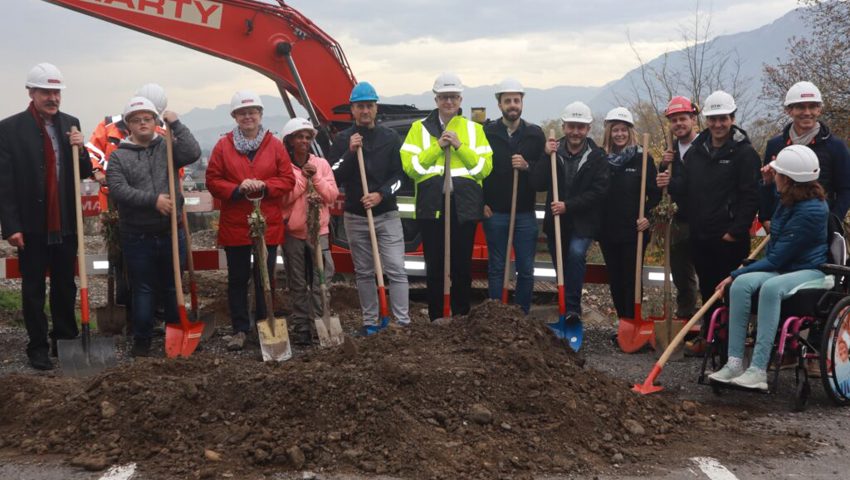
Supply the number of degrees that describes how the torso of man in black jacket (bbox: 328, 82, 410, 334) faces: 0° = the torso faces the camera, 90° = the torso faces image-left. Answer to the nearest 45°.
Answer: approximately 0°

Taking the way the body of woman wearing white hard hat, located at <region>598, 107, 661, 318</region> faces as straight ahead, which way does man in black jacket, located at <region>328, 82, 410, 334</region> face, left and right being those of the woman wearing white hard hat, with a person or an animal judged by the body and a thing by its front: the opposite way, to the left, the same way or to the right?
the same way

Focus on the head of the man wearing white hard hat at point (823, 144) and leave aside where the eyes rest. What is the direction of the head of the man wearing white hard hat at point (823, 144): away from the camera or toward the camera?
toward the camera

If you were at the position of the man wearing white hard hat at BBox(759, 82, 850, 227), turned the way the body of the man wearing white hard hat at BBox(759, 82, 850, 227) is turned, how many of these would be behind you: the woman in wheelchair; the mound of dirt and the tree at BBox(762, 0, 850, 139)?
1

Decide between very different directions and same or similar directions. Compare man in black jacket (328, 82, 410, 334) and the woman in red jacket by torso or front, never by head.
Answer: same or similar directions

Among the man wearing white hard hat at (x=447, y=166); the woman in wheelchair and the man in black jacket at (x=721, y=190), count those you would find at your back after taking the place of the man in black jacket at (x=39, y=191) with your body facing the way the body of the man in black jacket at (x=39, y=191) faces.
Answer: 0

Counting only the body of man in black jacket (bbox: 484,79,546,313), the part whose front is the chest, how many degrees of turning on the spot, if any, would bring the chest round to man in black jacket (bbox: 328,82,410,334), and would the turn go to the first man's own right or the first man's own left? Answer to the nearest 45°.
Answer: approximately 90° to the first man's own right

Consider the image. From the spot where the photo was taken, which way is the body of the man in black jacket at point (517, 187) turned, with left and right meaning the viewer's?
facing the viewer

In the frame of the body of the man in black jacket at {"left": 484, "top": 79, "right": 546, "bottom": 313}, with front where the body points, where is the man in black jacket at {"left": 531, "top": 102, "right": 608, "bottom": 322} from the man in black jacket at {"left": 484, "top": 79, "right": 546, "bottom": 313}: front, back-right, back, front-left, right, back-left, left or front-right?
left

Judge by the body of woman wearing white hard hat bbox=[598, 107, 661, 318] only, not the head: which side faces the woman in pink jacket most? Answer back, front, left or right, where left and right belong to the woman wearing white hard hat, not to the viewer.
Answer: right

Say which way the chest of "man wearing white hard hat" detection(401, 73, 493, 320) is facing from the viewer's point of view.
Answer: toward the camera

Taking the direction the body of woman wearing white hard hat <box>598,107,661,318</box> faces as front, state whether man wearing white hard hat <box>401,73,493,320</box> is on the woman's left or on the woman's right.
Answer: on the woman's right

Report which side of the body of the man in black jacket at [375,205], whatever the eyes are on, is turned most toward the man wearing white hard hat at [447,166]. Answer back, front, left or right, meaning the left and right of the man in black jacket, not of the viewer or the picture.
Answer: left

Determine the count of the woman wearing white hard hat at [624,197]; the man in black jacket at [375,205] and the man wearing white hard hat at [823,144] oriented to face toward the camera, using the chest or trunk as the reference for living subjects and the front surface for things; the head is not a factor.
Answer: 3

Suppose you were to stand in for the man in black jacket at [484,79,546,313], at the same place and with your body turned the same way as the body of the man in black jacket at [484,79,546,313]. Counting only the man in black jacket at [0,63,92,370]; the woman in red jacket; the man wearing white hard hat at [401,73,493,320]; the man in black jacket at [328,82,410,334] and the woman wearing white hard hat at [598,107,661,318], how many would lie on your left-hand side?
1

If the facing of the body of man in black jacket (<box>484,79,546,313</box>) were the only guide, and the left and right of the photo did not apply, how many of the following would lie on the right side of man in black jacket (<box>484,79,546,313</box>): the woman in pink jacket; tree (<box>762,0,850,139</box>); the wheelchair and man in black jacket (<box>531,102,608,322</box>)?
1

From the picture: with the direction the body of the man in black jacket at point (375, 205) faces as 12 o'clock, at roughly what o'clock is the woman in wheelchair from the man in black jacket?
The woman in wheelchair is roughly at 10 o'clock from the man in black jacket.

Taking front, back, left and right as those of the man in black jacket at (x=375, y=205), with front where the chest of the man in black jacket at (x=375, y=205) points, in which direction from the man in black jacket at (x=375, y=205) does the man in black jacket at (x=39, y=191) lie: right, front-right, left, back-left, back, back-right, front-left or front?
right
